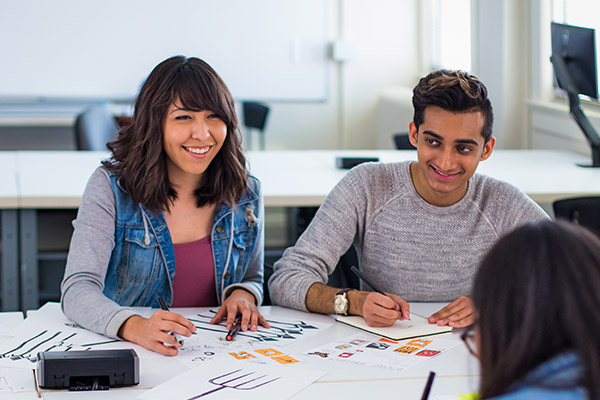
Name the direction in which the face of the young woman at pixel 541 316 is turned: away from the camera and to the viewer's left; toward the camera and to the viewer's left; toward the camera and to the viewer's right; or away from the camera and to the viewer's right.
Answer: away from the camera and to the viewer's left

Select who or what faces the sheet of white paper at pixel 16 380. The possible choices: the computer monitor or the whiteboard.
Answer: the whiteboard

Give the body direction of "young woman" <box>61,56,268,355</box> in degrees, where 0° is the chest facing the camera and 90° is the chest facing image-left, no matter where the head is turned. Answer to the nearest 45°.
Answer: approximately 315°

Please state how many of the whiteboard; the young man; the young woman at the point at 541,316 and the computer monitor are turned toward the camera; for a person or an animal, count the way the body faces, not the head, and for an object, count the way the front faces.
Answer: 2

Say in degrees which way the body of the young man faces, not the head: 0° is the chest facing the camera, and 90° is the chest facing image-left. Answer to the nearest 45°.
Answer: approximately 0°
